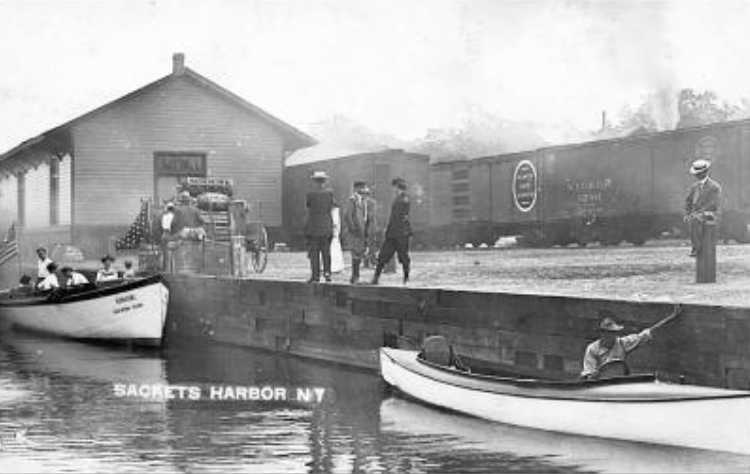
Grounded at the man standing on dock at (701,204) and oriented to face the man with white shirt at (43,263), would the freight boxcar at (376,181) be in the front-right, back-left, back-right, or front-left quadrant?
front-right

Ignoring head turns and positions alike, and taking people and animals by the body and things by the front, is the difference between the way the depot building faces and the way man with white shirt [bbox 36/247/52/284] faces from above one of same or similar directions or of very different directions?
same or similar directions

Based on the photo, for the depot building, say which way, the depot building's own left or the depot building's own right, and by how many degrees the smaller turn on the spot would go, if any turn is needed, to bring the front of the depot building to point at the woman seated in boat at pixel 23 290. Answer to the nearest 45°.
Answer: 0° — it already faces them

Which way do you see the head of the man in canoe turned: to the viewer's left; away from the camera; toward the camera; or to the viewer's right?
toward the camera

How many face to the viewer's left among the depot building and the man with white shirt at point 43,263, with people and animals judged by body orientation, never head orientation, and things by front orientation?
0

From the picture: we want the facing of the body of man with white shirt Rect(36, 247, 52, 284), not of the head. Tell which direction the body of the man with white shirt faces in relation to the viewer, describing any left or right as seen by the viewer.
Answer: facing the viewer

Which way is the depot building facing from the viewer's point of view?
toward the camera

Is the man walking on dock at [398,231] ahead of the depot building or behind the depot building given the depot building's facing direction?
ahead

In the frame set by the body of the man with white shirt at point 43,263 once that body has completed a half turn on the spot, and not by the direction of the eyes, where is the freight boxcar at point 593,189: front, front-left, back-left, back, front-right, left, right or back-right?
right
